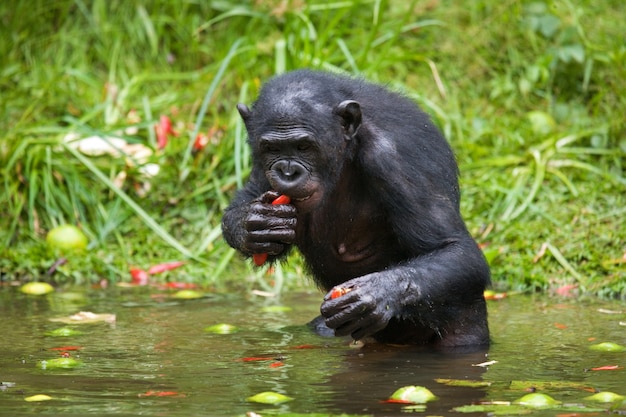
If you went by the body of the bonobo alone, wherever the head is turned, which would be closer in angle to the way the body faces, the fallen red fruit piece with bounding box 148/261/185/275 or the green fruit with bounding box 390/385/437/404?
the green fruit

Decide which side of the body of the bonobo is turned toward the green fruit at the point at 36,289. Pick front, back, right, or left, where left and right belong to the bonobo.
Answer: right

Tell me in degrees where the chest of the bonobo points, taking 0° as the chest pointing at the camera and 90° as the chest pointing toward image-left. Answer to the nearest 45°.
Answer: approximately 45°

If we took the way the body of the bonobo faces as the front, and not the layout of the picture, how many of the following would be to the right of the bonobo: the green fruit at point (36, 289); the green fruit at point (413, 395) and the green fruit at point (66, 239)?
2

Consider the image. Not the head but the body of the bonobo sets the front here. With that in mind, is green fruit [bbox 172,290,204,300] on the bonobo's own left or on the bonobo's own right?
on the bonobo's own right

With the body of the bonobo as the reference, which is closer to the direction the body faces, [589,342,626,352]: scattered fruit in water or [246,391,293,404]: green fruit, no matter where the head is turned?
the green fruit

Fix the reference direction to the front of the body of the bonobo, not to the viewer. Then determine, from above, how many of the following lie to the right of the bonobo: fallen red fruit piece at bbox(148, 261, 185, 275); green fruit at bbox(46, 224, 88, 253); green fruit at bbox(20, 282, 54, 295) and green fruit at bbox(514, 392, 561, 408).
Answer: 3

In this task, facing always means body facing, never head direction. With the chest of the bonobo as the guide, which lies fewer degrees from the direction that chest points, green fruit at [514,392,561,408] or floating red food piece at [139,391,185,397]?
the floating red food piece

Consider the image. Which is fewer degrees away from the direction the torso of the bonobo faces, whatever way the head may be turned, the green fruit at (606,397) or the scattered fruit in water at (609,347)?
the green fruit

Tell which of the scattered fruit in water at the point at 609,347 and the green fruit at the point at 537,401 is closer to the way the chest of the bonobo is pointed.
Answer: the green fruit

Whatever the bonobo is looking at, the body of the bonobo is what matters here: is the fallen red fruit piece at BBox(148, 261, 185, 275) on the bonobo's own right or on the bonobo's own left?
on the bonobo's own right

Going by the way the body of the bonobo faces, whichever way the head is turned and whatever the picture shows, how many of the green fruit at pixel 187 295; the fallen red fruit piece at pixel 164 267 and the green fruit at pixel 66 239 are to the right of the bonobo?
3
